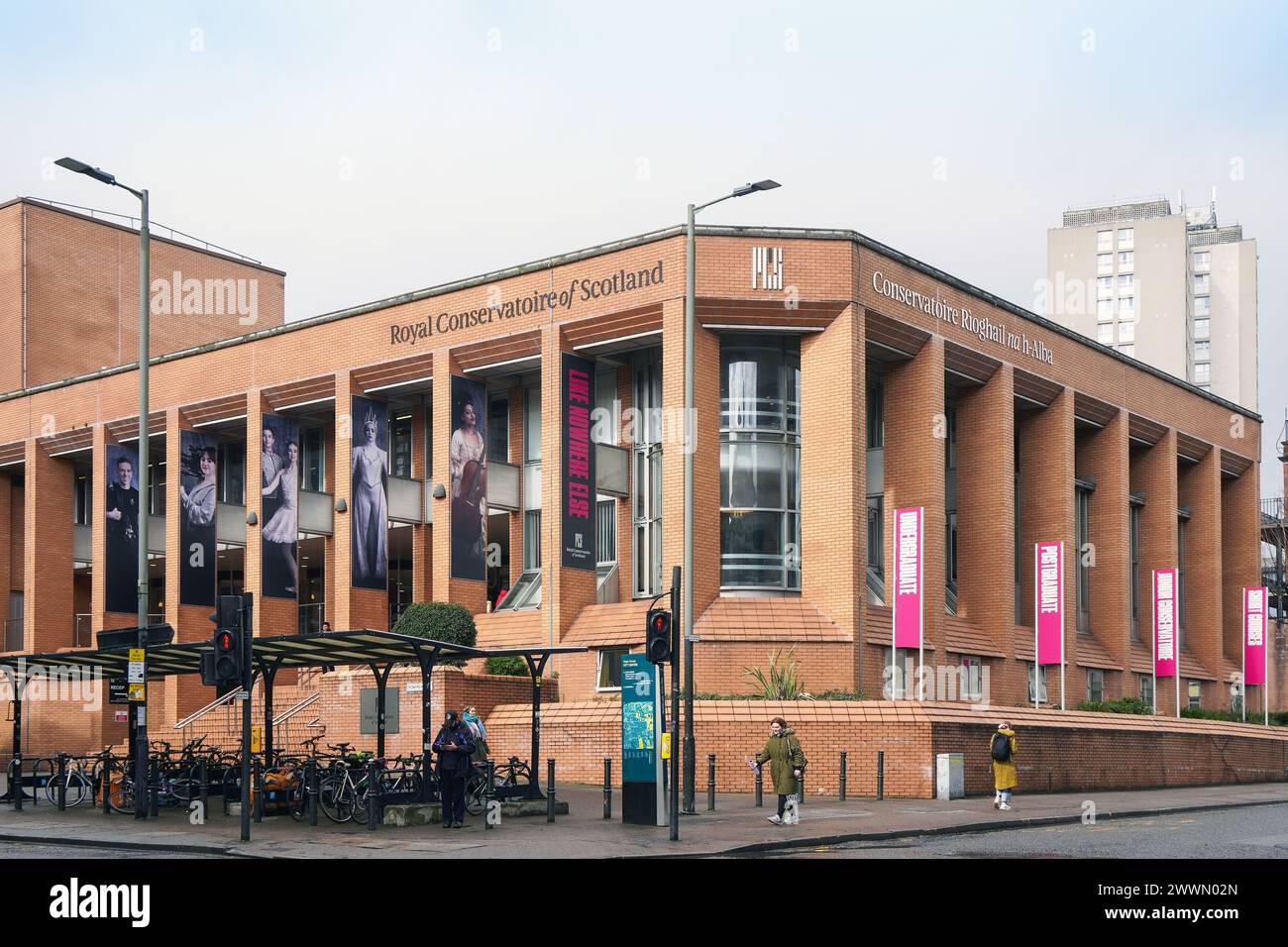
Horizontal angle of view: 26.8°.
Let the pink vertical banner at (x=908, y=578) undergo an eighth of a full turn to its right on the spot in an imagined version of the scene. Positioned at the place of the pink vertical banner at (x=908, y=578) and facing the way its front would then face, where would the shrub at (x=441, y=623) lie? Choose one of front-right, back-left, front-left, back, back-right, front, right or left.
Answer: front-right

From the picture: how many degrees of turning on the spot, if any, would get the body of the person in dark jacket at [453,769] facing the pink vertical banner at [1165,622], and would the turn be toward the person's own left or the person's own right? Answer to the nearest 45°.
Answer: approximately 135° to the person's own left

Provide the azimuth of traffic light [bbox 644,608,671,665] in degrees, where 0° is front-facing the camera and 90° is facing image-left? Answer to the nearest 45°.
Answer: approximately 0°

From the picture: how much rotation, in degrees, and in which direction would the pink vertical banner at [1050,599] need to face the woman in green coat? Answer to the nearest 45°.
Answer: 0° — it already faces them

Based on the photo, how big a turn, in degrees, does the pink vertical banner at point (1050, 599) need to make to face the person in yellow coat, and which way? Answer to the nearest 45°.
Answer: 0° — it already faces them

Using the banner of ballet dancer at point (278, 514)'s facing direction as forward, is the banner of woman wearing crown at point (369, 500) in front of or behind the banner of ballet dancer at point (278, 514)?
in front

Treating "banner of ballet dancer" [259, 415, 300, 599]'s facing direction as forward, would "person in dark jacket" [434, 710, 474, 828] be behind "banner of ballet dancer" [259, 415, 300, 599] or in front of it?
in front
